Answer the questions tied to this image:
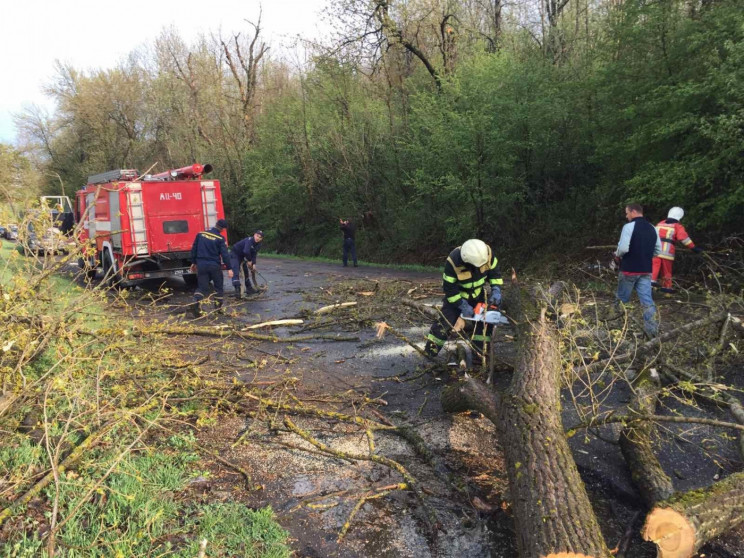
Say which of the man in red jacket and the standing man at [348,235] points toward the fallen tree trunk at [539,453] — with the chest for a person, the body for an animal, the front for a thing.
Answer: the standing man

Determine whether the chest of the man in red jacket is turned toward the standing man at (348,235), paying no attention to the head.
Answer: no

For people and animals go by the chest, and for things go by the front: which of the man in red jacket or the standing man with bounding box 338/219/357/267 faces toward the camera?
the standing man

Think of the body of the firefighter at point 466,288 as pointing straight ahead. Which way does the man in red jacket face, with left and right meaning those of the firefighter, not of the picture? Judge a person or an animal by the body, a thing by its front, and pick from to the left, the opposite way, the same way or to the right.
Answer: to the left

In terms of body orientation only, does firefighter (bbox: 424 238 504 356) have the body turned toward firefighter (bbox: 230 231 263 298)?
no

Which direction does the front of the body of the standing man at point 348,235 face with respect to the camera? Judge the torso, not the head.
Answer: toward the camera

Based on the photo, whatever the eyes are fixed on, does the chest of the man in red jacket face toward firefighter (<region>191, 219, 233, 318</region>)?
no

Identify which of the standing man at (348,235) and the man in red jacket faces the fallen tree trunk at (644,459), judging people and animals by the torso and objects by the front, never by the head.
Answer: the standing man

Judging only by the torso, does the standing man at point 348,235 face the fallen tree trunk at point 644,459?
yes

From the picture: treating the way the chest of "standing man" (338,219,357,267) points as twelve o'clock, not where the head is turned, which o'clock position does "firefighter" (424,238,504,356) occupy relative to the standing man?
The firefighter is roughly at 12 o'clock from the standing man.

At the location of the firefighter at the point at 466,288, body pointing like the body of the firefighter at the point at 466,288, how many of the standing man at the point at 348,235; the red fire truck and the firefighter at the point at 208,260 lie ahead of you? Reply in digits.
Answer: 0

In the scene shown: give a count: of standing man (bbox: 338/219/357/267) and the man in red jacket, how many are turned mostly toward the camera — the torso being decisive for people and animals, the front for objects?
1

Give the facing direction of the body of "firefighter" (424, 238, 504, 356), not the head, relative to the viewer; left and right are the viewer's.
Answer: facing the viewer and to the right of the viewer
